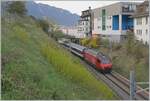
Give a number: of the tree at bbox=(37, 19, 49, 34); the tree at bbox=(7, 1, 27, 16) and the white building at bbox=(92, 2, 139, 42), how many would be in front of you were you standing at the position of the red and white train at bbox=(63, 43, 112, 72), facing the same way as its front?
0

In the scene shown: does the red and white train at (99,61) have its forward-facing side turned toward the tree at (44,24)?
no

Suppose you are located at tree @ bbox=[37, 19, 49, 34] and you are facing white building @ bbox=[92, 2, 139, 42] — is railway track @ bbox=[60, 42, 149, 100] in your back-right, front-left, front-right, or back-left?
front-right

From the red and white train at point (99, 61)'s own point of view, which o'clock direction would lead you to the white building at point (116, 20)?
The white building is roughly at 8 o'clock from the red and white train.

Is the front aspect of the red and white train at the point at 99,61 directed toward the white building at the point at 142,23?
no

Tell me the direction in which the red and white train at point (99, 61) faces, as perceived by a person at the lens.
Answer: facing the viewer and to the right of the viewer
